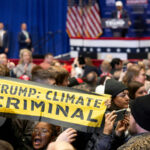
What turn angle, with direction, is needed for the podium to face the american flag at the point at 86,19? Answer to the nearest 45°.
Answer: approximately 135° to its right

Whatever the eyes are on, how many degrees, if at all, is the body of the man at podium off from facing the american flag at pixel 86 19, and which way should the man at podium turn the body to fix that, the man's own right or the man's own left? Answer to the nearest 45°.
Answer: approximately 135° to the man's own right

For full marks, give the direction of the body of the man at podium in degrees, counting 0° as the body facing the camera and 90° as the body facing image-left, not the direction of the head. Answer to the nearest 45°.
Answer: approximately 0°

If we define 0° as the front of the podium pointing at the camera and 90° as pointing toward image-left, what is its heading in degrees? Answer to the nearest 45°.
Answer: approximately 0°
